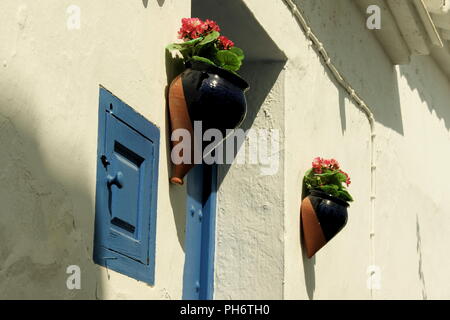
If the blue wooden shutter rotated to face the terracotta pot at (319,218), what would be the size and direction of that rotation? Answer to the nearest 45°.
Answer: approximately 90° to its left

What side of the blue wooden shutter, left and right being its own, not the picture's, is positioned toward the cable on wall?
left
